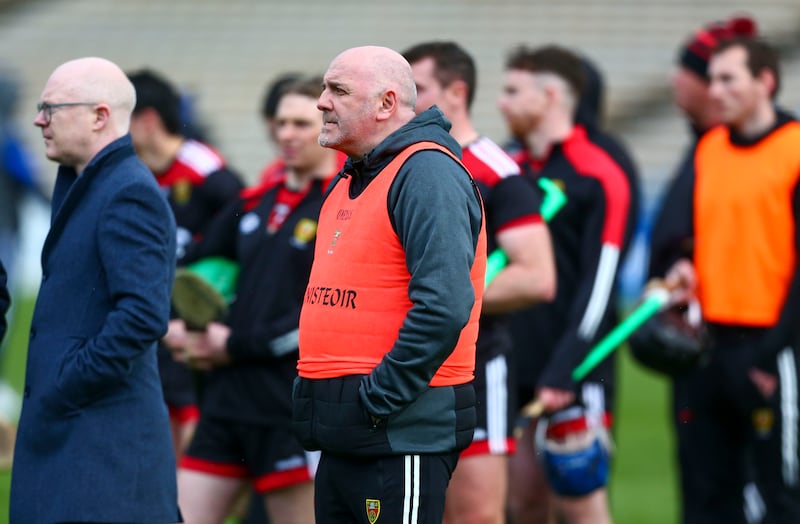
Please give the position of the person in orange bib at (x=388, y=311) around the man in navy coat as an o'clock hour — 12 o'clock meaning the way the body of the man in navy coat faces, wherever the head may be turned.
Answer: The person in orange bib is roughly at 7 o'clock from the man in navy coat.

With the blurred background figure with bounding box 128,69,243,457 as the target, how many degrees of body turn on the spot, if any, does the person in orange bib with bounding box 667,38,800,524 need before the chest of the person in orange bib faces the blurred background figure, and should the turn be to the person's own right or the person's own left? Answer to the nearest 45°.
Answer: approximately 45° to the person's own right

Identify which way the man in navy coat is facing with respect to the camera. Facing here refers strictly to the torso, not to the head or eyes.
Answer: to the viewer's left

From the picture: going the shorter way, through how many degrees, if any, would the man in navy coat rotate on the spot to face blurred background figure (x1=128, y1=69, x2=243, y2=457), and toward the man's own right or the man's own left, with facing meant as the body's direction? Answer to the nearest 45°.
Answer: approximately 90° to the man's own right

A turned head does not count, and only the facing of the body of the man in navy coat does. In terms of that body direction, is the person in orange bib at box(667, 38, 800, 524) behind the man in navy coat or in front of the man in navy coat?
behind

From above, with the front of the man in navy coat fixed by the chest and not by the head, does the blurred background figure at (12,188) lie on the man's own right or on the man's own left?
on the man's own right

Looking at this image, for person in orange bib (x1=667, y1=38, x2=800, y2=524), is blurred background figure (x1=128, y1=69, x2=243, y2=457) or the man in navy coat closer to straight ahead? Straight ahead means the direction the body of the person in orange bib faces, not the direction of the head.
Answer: the man in navy coat

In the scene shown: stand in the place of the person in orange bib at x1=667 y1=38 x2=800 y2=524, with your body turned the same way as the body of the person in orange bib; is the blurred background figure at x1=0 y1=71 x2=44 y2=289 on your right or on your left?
on your right

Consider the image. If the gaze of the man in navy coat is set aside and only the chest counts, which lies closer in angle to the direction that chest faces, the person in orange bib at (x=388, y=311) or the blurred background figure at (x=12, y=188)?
the blurred background figure

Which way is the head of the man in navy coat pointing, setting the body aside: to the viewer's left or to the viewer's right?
to the viewer's left
